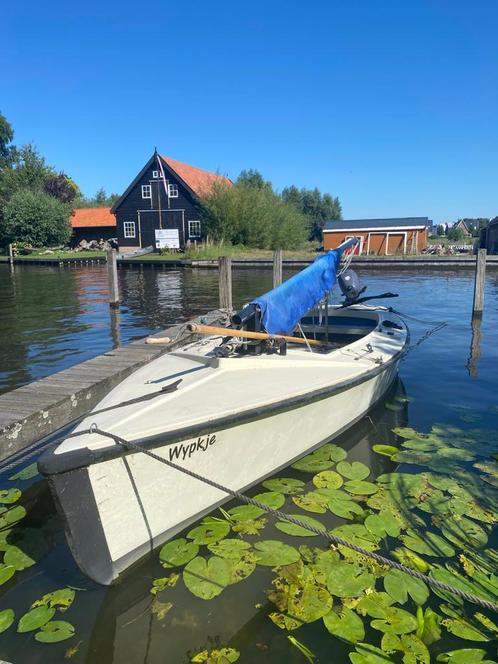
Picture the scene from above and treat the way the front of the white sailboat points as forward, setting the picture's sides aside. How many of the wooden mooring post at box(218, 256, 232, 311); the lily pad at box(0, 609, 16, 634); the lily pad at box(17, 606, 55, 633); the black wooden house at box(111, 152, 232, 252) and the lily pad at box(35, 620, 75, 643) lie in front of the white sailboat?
3

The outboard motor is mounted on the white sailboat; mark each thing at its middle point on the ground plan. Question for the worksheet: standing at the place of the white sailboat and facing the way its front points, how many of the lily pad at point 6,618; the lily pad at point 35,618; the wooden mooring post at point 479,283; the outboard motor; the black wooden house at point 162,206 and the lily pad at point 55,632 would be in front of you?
3

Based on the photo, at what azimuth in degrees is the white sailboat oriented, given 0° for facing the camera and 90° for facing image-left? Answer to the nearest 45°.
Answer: approximately 45°

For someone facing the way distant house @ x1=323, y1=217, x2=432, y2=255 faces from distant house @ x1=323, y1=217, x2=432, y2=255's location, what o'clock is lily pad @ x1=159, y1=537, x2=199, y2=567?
The lily pad is roughly at 12 o'clock from the distant house.

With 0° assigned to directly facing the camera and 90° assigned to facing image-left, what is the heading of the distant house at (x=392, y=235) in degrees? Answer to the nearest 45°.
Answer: approximately 0°

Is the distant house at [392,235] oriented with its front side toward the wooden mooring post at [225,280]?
yes

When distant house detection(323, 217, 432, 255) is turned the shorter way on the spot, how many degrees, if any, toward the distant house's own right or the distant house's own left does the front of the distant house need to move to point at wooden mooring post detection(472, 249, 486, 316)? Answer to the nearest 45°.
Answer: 0° — it already faces it

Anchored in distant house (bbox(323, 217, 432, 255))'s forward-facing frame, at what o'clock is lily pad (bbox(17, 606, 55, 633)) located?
The lily pad is roughly at 12 o'clock from the distant house.
